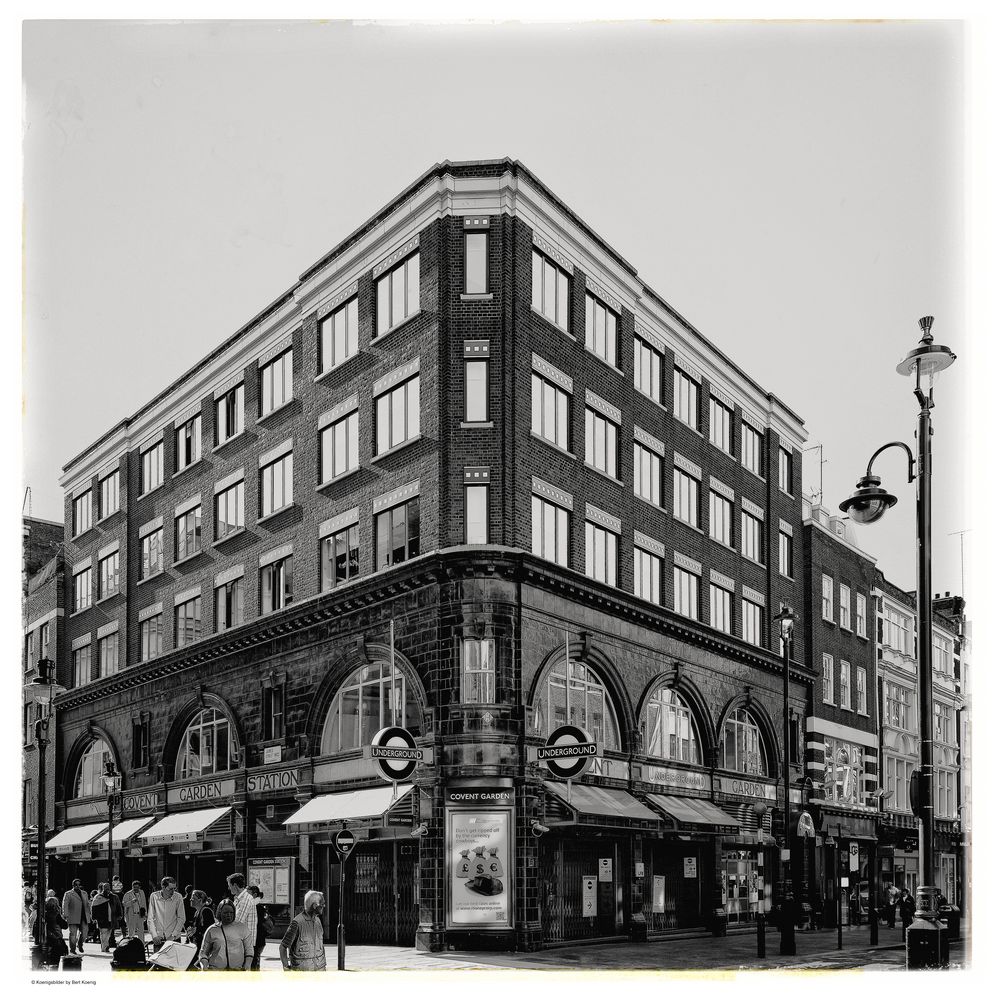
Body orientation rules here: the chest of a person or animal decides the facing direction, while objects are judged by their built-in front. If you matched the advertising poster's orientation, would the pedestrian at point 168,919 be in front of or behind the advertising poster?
in front

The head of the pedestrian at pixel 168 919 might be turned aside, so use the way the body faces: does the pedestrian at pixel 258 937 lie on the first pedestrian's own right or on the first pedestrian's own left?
on the first pedestrian's own left

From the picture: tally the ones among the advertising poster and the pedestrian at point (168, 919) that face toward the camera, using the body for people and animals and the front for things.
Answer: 2
